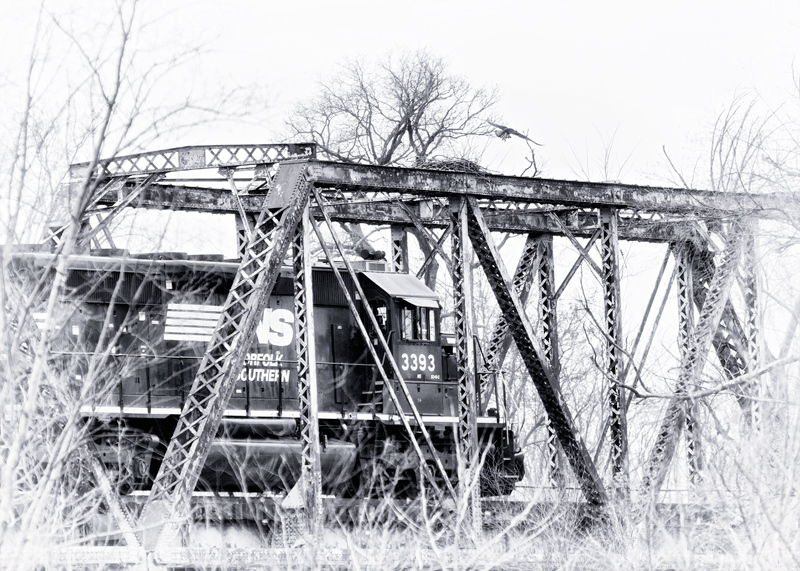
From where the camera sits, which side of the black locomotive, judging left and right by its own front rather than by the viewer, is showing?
right
